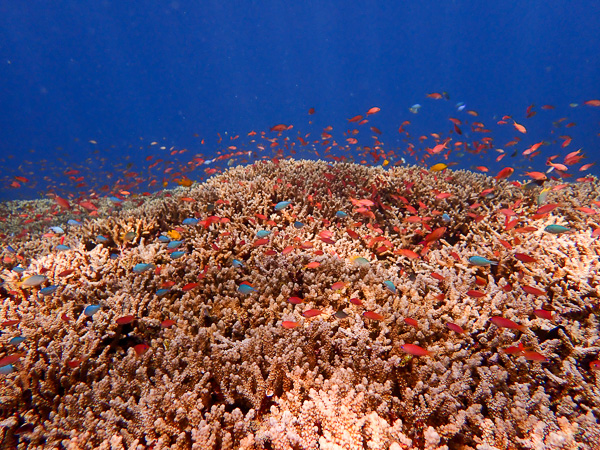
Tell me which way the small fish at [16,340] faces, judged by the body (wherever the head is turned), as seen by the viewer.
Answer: to the viewer's left

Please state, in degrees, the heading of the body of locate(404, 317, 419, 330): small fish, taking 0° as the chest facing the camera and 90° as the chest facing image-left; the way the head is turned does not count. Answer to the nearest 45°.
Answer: approximately 90°

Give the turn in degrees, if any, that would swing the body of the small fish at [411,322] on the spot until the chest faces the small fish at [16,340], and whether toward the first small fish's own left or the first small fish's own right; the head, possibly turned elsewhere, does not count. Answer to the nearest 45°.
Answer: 0° — it already faces it
